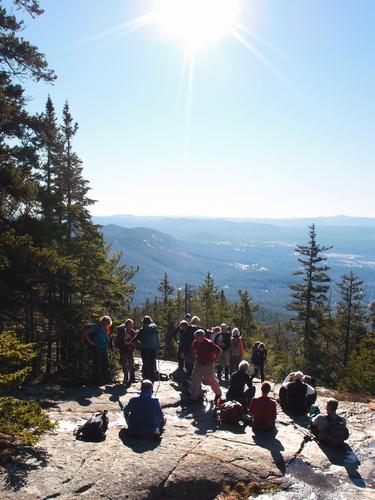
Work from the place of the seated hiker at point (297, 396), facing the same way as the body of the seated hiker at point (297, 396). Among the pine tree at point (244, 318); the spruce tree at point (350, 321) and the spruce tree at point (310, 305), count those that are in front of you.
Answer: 3

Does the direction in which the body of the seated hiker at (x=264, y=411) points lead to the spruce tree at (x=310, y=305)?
yes

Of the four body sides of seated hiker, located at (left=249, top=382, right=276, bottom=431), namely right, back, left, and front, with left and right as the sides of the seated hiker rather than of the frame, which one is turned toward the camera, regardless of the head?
back

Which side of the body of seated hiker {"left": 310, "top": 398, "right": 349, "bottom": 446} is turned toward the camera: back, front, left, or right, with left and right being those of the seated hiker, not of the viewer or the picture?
back

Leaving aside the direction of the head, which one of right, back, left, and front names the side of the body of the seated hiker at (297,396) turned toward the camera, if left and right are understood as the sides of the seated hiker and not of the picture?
back

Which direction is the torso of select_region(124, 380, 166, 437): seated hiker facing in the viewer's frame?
away from the camera

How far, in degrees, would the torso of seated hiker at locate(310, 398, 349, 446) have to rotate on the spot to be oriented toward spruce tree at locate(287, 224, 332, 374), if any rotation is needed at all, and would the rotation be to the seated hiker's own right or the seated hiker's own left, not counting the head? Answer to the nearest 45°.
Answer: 0° — they already face it

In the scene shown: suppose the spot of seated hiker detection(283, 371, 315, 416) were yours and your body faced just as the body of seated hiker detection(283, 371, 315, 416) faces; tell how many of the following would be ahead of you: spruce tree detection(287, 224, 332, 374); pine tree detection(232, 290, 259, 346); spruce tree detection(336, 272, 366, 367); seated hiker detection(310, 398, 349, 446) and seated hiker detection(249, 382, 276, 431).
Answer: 3

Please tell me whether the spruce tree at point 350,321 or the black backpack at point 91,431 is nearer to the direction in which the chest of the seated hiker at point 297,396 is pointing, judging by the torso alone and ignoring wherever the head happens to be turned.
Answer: the spruce tree

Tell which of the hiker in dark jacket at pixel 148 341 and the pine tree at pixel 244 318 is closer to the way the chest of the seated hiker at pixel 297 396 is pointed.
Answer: the pine tree
